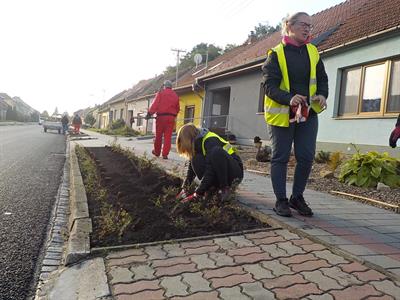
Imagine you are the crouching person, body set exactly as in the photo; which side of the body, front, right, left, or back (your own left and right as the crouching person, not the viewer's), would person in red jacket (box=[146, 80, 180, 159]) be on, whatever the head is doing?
right

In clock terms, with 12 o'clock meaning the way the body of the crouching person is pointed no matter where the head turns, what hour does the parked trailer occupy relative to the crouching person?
The parked trailer is roughly at 2 o'clock from the crouching person.

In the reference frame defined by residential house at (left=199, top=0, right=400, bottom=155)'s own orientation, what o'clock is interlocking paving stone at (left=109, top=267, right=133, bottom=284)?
The interlocking paving stone is roughly at 11 o'clock from the residential house.

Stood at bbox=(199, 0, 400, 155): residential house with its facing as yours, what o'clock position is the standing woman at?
The standing woman is roughly at 11 o'clock from the residential house.

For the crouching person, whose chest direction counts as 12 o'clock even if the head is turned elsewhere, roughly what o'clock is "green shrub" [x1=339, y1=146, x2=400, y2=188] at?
The green shrub is roughly at 5 o'clock from the crouching person.

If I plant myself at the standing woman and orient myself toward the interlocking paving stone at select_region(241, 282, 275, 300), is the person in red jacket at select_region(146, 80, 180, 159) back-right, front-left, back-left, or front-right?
back-right

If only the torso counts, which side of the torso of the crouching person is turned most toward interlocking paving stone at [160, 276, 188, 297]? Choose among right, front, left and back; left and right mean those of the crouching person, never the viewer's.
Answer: left

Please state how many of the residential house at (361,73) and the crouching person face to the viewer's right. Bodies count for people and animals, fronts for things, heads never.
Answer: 0

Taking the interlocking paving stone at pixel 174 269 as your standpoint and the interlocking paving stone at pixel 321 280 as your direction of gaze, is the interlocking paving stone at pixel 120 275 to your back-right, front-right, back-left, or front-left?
back-right

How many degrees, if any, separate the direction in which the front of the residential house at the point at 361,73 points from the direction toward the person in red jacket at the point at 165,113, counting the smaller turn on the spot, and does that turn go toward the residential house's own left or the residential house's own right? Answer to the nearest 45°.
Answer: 0° — it already faces them

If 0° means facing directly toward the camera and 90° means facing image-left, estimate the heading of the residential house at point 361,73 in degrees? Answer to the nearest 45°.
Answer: approximately 45°

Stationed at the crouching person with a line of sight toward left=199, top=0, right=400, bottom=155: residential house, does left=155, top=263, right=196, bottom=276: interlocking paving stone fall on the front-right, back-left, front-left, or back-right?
back-right

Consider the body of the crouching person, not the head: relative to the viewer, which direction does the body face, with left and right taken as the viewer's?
facing to the left of the viewer

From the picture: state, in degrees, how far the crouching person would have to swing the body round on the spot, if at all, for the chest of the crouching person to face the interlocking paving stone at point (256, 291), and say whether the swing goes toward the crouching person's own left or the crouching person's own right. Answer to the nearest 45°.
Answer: approximately 90° to the crouching person's own left
